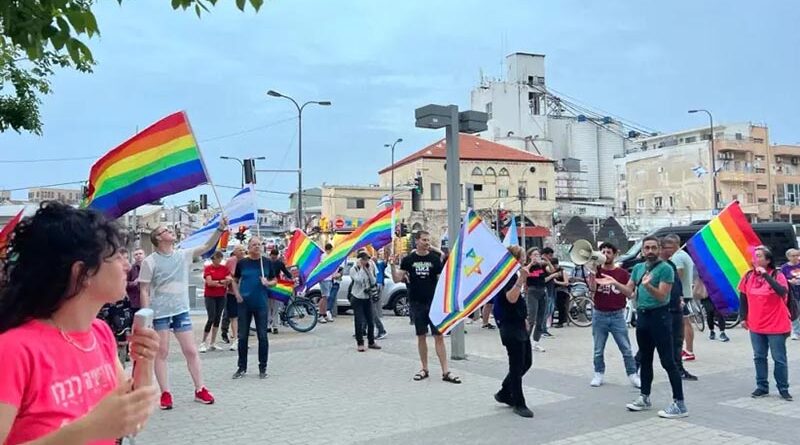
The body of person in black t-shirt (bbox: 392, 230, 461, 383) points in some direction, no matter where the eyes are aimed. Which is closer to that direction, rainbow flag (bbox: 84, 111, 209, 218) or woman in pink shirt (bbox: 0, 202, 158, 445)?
the woman in pink shirt

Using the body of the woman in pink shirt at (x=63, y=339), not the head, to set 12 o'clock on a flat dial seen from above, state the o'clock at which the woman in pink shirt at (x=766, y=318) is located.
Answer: the woman in pink shirt at (x=766, y=318) is roughly at 10 o'clock from the woman in pink shirt at (x=63, y=339).

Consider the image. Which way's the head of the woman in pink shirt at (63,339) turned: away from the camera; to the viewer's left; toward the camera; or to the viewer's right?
to the viewer's right

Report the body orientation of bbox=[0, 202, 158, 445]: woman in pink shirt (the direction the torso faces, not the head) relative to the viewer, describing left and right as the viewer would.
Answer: facing the viewer and to the right of the viewer

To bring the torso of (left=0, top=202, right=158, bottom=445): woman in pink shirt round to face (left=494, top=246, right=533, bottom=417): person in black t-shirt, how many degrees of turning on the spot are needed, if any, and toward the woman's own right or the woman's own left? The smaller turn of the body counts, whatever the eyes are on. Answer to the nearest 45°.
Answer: approximately 90° to the woman's own left

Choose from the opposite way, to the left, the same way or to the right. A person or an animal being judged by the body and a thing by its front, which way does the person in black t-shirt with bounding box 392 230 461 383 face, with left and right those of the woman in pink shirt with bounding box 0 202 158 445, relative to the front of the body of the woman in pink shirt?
to the right

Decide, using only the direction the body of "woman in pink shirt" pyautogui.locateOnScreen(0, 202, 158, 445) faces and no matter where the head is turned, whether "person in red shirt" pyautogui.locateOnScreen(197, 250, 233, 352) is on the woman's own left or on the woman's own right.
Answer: on the woman's own left

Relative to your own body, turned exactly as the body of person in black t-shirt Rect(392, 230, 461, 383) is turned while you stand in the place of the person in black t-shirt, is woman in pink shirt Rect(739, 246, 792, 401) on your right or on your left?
on your left

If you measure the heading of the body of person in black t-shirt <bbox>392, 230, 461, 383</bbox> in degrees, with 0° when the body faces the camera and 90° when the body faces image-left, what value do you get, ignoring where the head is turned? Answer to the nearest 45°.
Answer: approximately 0°

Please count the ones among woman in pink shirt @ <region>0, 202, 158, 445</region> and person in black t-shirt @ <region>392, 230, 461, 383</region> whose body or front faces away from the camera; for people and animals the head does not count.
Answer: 0

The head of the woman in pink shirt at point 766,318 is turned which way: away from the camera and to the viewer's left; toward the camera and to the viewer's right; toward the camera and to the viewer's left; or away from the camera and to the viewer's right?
toward the camera and to the viewer's left

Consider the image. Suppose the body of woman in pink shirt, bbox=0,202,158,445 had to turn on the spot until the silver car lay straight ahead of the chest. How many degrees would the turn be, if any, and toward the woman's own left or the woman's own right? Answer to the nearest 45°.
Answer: approximately 90° to the woman's own left

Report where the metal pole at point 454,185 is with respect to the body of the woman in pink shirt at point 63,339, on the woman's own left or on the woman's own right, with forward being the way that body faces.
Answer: on the woman's own left

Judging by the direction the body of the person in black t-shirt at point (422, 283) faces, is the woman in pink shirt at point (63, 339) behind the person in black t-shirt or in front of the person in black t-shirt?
in front

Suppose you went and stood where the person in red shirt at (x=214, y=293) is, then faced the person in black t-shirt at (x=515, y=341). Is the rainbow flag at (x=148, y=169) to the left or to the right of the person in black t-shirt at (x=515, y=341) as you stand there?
right
